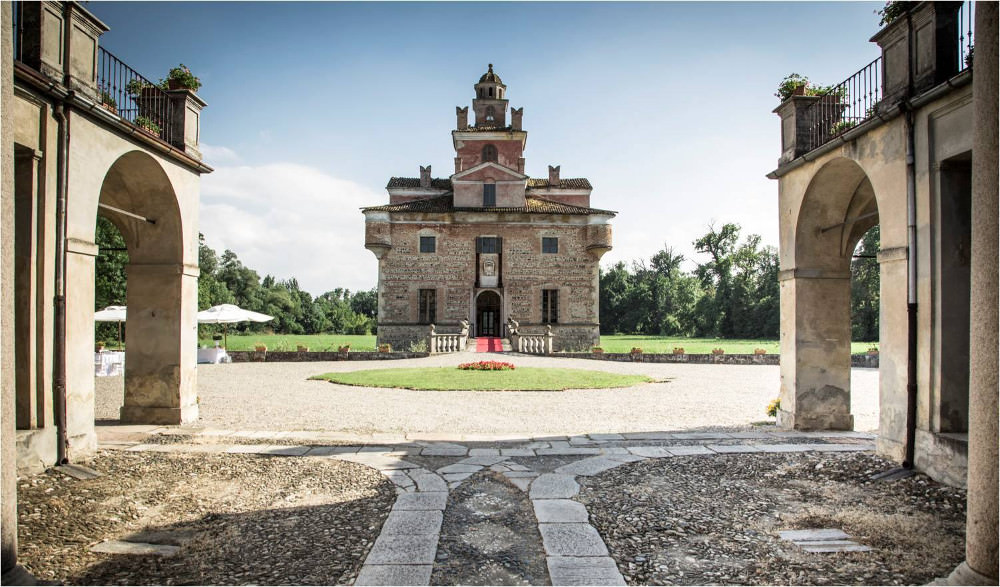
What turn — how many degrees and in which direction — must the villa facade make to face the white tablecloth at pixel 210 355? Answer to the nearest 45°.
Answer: approximately 45° to its right

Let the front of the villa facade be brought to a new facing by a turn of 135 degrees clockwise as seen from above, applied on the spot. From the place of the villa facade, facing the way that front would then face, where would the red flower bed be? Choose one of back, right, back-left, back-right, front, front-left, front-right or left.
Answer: back-left

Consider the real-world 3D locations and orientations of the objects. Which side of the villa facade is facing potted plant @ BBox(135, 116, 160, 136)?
front

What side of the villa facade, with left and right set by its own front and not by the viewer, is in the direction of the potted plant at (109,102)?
front

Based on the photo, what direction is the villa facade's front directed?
toward the camera
